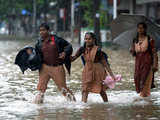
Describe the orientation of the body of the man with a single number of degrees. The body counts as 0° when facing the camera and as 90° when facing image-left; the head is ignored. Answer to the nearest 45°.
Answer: approximately 45°
